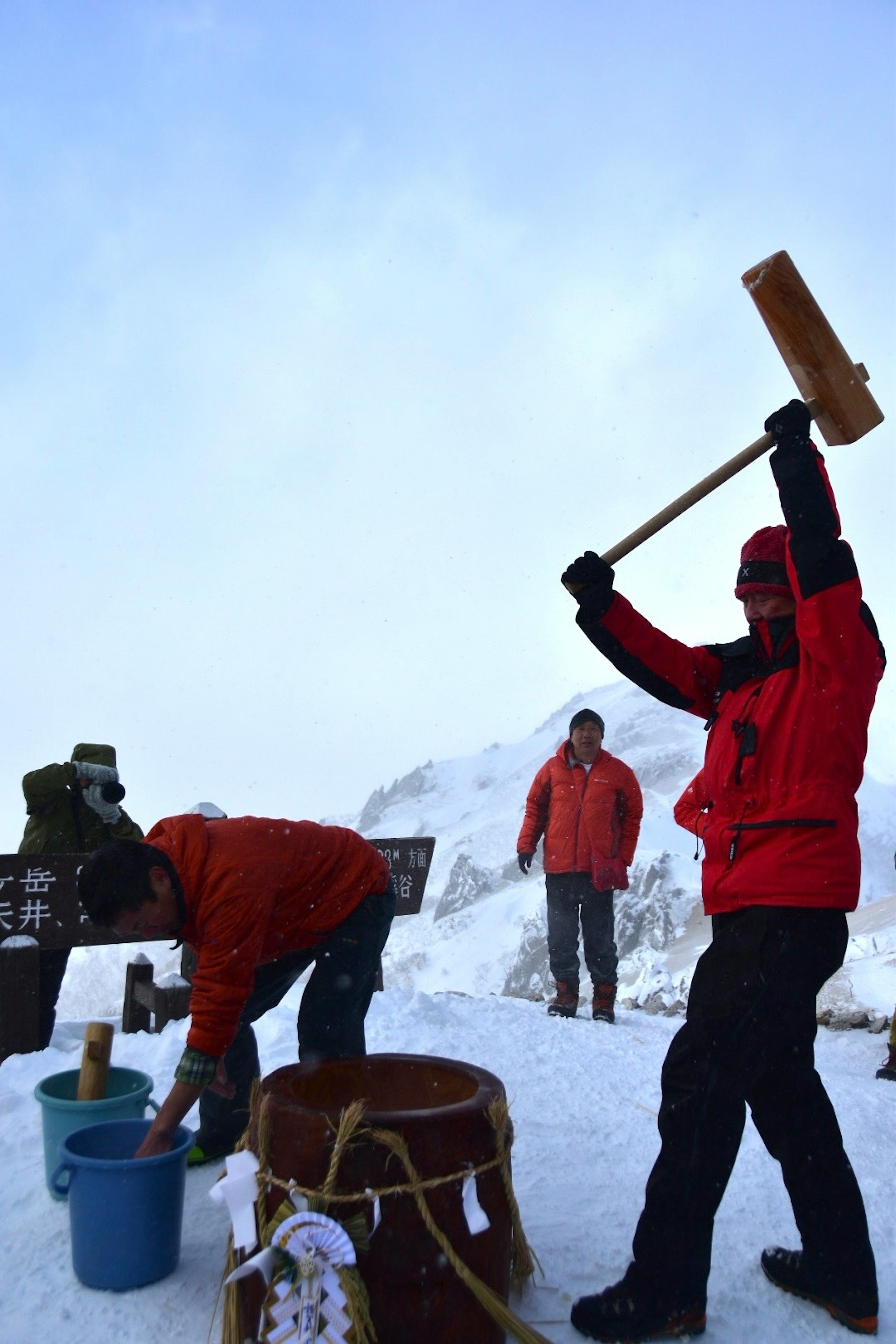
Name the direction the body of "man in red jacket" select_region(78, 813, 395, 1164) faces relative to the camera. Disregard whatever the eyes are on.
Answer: to the viewer's left

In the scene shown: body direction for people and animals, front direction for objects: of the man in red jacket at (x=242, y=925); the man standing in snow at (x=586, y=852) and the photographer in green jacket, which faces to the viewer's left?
the man in red jacket

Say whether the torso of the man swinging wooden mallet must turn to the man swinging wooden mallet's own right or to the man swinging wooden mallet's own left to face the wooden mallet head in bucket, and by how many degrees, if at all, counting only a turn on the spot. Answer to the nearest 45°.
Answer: approximately 45° to the man swinging wooden mallet's own right

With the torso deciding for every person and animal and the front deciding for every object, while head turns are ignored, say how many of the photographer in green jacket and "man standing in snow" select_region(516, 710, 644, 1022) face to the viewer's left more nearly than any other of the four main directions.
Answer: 0

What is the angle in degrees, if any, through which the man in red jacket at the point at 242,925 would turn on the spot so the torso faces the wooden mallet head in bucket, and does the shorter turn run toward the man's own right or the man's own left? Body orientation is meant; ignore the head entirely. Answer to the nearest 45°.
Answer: approximately 45° to the man's own right

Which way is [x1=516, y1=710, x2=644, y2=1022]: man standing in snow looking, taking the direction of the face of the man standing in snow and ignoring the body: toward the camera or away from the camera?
toward the camera

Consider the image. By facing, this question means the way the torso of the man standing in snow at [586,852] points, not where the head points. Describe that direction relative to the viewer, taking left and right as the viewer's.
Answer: facing the viewer

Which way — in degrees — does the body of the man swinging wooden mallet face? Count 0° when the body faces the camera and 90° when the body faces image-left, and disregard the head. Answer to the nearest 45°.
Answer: approximately 45°

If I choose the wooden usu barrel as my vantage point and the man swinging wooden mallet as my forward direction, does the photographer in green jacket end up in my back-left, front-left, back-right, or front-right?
back-left

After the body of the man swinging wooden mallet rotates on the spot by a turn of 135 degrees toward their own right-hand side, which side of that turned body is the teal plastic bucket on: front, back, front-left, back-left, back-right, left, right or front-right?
left

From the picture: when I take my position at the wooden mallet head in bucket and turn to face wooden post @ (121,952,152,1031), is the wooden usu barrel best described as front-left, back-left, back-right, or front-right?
back-right

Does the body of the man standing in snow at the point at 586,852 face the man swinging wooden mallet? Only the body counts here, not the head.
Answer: yes

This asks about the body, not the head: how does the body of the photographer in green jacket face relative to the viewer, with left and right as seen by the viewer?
facing the viewer and to the right of the viewer

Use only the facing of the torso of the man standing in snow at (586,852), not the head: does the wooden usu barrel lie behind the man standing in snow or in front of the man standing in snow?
in front

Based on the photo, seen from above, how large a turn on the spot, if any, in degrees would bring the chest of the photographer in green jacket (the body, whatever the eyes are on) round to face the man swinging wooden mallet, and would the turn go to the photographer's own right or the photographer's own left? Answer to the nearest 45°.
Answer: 0° — they already face them

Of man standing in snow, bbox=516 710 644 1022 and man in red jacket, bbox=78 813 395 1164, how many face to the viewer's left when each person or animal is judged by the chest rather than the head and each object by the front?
1

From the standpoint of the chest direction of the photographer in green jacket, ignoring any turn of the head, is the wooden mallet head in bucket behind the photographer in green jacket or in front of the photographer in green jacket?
in front
